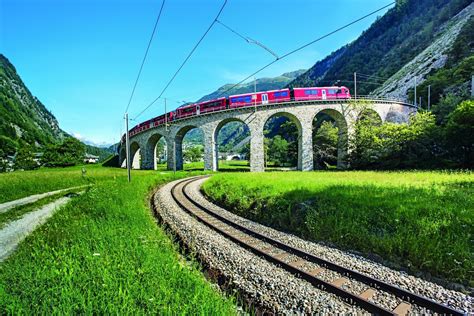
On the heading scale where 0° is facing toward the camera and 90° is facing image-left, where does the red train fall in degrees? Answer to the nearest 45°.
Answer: approximately 270°

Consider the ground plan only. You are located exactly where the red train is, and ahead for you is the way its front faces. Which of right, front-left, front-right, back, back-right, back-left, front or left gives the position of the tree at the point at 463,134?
front-right

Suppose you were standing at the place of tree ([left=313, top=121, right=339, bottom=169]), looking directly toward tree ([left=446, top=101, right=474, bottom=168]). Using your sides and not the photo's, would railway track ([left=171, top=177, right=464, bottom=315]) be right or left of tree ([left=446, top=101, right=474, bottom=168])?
right

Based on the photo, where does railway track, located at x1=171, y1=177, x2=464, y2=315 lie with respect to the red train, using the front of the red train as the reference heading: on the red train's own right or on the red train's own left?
on the red train's own right
